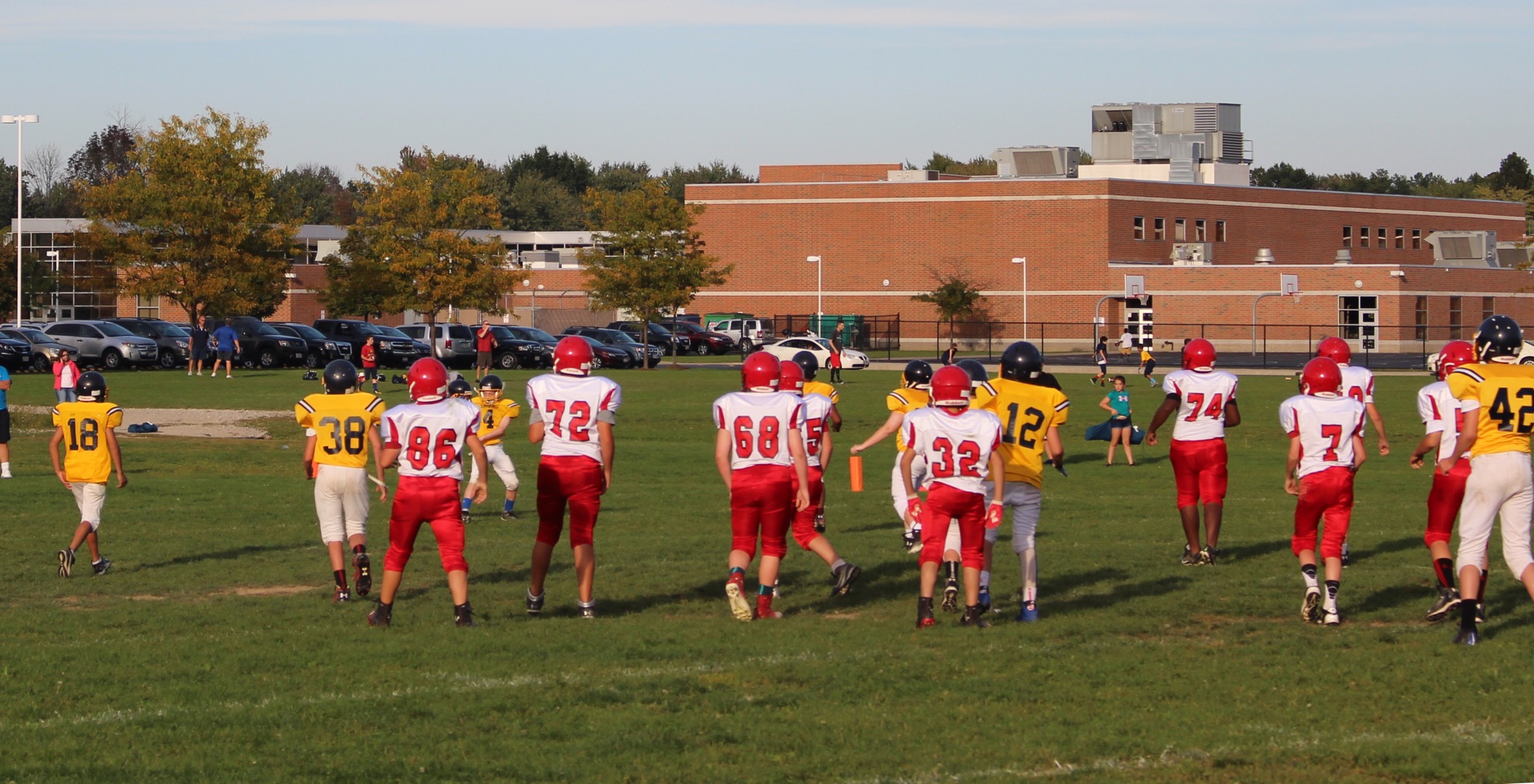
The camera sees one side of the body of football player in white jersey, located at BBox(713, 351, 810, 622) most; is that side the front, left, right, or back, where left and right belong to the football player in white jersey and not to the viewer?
back

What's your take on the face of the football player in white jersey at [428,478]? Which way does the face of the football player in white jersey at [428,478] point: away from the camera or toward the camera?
away from the camera

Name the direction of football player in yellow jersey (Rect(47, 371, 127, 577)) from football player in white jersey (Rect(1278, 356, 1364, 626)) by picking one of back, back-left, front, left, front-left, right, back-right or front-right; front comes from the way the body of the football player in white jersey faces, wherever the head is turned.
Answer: left

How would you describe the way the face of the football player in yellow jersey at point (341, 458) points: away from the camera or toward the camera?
away from the camera

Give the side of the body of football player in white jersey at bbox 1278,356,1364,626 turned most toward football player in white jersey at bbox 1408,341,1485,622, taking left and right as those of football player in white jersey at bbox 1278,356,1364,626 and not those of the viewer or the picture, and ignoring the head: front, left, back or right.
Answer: right

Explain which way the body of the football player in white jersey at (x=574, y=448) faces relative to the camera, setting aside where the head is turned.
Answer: away from the camera

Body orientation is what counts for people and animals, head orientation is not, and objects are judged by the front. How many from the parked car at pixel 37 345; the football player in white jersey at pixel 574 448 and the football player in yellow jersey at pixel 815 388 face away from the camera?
2

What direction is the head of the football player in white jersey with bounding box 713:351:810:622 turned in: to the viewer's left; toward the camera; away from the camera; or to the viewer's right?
away from the camera

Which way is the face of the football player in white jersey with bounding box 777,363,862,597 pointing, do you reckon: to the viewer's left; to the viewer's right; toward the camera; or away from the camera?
away from the camera

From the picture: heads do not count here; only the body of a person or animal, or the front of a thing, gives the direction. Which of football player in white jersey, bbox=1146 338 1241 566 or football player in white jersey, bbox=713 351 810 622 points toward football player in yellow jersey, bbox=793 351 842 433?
football player in white jersey, bbox=713 351 810 622

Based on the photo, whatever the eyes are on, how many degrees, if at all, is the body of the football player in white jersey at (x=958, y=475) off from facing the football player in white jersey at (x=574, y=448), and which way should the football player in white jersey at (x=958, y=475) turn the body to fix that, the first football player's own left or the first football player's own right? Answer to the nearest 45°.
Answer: approximately 90° to the first football player's own left

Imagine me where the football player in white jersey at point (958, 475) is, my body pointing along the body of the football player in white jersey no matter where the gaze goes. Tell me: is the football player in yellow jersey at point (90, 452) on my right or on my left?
on my left

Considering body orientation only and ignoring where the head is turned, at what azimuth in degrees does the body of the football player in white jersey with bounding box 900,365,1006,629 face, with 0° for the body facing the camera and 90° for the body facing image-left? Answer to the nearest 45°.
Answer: approximately 180°

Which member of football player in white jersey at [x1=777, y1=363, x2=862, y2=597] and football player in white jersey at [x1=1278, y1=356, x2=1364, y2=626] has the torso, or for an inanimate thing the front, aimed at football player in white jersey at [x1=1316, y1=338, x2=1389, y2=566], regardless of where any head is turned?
football player in white jersey at [x1=1278, y1=356, x2=1364, y2=626]

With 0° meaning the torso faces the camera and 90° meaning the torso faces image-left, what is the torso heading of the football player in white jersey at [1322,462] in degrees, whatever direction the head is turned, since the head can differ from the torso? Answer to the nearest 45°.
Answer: approximately 180°

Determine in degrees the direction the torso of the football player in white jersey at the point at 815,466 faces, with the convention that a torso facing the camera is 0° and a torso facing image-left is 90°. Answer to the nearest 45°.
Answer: approximately 135°

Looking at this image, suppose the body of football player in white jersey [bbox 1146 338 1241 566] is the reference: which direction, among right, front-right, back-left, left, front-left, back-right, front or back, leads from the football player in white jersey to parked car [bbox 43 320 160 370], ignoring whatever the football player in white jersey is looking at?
front-left
